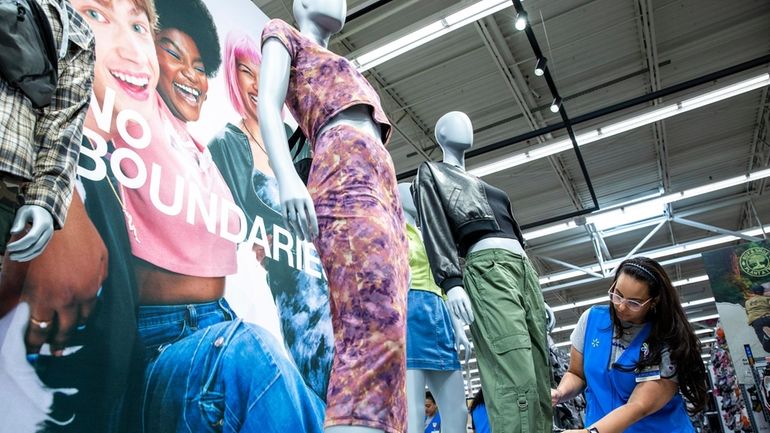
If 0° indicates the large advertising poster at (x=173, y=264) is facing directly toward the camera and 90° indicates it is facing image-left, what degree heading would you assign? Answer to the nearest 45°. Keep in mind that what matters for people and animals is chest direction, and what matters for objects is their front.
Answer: approximately 315°

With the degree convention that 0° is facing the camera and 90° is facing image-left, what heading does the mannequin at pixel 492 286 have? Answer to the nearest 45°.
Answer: approximately 315°
